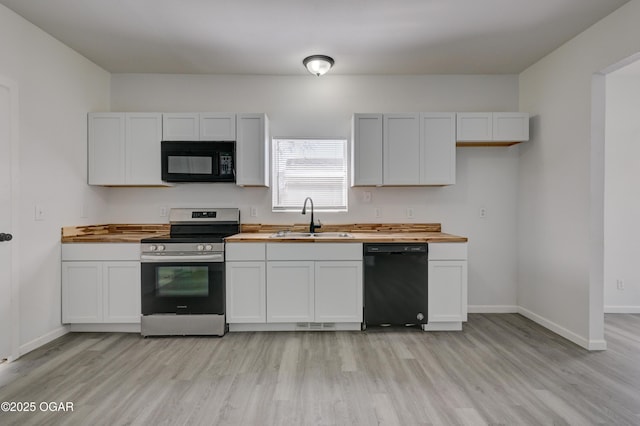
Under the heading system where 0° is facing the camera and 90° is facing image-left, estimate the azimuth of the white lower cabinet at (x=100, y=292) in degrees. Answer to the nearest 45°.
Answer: approximately 0°

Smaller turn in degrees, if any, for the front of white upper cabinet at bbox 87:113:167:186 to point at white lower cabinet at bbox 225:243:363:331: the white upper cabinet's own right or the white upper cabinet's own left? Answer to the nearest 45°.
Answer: approximately 45° to the white upper cabinet's own left

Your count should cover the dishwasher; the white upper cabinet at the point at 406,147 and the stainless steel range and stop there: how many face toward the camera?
3

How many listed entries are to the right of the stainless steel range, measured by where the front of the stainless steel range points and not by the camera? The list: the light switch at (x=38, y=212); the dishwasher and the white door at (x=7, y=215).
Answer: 2

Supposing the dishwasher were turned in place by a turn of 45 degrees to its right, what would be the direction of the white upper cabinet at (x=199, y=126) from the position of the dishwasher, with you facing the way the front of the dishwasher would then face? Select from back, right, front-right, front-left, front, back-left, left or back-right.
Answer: front-right

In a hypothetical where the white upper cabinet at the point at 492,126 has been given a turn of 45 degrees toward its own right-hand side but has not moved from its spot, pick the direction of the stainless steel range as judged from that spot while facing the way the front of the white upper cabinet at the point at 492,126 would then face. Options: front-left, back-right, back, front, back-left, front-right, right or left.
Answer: front

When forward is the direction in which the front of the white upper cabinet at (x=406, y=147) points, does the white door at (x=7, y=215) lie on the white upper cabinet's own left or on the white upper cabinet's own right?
on the white upper cabinet's own right

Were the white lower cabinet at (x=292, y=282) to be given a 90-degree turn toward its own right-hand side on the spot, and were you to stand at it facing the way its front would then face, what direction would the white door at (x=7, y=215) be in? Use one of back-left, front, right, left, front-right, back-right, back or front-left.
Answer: front

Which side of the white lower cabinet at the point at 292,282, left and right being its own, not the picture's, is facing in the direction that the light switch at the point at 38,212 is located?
right

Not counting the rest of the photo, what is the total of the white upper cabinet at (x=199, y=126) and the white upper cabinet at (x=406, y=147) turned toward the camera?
2

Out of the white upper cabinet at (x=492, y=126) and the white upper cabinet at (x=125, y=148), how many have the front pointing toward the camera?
2
